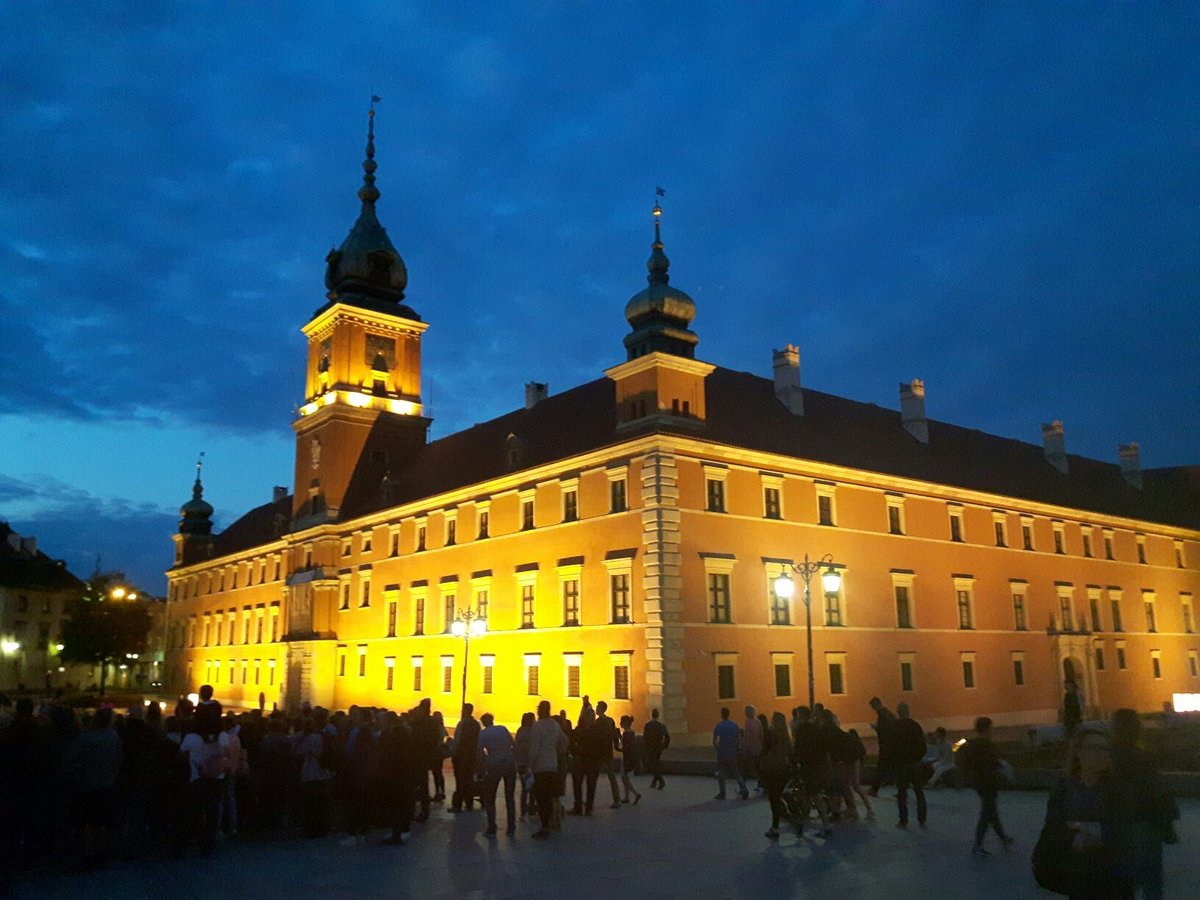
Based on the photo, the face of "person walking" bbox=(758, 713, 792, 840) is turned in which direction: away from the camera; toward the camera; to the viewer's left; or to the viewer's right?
away from the camera

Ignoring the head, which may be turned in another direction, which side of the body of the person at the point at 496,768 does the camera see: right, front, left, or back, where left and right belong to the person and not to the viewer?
back

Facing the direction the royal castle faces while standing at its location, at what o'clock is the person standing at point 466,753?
The person standing is roughly at 11 o'clock from the royal castle.
